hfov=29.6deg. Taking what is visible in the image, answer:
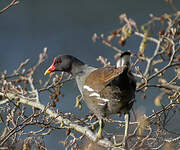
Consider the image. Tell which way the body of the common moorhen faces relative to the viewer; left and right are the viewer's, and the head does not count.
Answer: facing away from the viewer and to the left of the viewer
